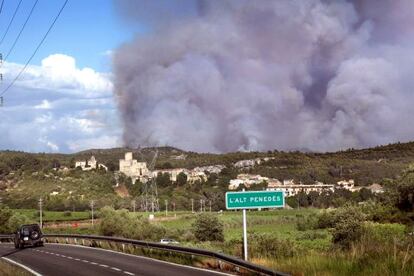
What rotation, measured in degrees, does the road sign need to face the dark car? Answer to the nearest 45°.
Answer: approximately 135° to its right

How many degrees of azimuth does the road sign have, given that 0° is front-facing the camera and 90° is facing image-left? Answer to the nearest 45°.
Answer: approximately 0°
